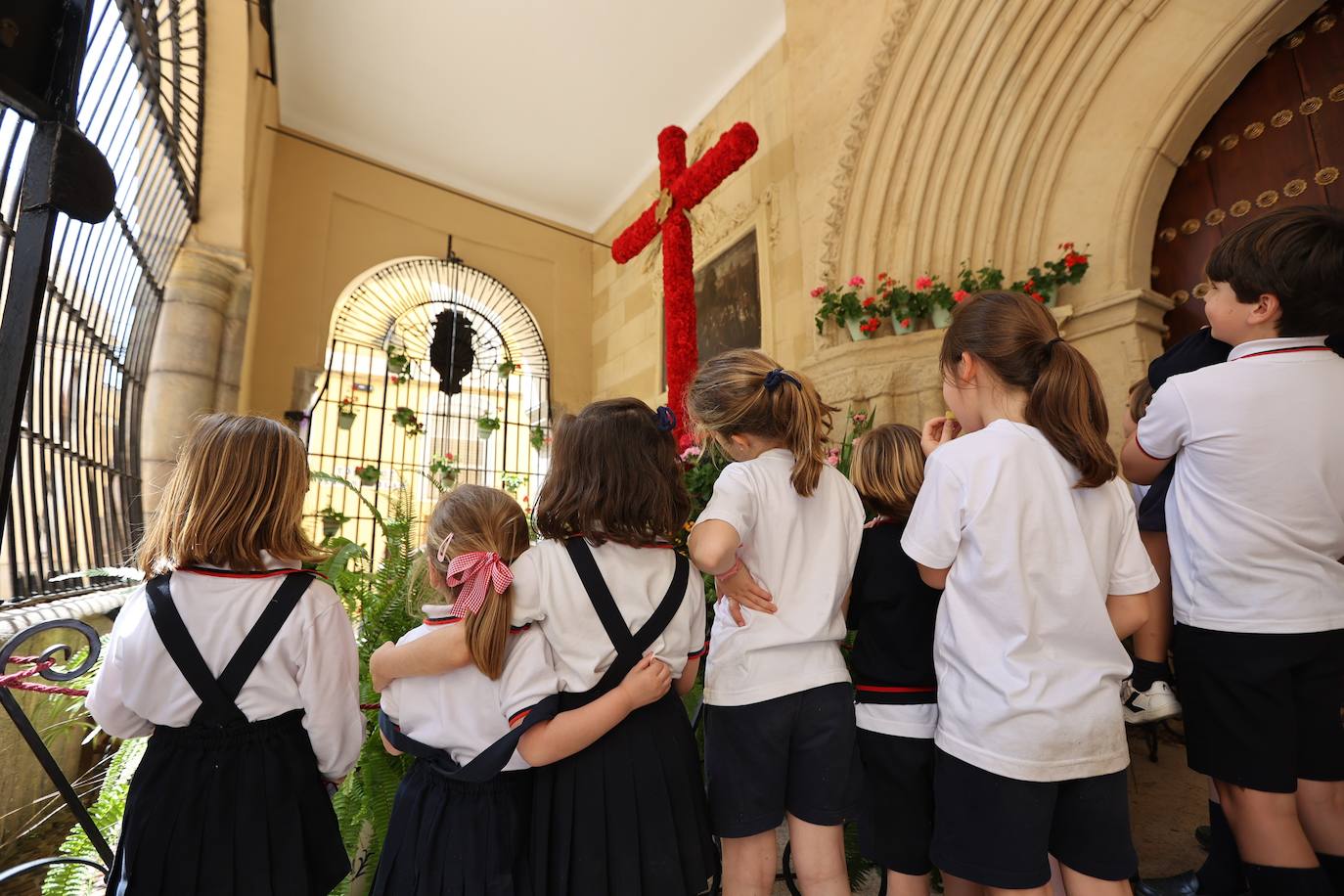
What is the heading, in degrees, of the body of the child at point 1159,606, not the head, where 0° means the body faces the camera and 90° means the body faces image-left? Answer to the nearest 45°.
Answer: approximately 135°

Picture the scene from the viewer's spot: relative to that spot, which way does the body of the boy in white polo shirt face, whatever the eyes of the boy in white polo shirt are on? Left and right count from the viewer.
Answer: facing away from the viewer and to the left of the viewer

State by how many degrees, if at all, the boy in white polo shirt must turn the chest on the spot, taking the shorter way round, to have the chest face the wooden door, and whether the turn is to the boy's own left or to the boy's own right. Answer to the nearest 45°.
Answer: approximately 45° to the boy's own right

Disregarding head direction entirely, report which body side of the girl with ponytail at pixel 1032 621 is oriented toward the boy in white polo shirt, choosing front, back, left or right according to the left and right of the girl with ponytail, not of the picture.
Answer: right

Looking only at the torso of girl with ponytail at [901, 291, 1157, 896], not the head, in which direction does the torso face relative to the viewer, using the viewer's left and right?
facing away from the viewer and to the left of the viewer

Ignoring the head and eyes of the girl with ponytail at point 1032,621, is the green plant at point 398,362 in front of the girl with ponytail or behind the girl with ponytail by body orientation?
in front

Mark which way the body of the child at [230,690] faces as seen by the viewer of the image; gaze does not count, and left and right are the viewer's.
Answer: facing away from the viewer

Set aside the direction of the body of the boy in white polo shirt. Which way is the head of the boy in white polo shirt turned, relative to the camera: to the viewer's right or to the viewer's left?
to the viewer's left

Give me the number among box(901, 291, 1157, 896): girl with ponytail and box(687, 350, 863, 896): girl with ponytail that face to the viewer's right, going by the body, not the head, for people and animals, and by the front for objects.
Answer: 0

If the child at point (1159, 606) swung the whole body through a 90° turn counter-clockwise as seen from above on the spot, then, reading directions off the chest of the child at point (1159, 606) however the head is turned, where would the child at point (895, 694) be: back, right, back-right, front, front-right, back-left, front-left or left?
front

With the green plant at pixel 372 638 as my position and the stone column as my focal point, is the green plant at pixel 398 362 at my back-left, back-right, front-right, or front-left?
front-right

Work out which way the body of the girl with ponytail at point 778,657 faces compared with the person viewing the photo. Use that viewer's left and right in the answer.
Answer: facing away from the viewer and to the left of the viewer

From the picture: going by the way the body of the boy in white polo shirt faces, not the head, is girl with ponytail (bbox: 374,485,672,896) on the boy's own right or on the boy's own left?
on the boy's own left

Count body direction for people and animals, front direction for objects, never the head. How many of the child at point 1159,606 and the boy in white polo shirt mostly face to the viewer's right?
0

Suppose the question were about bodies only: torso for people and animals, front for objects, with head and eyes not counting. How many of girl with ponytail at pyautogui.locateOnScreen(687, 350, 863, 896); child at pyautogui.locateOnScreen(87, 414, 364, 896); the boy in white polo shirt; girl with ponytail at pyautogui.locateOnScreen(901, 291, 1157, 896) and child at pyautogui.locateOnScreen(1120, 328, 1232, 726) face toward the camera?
0

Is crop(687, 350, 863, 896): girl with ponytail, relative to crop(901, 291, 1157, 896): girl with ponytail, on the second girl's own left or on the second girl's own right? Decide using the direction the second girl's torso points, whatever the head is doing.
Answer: on the second girl's own left
